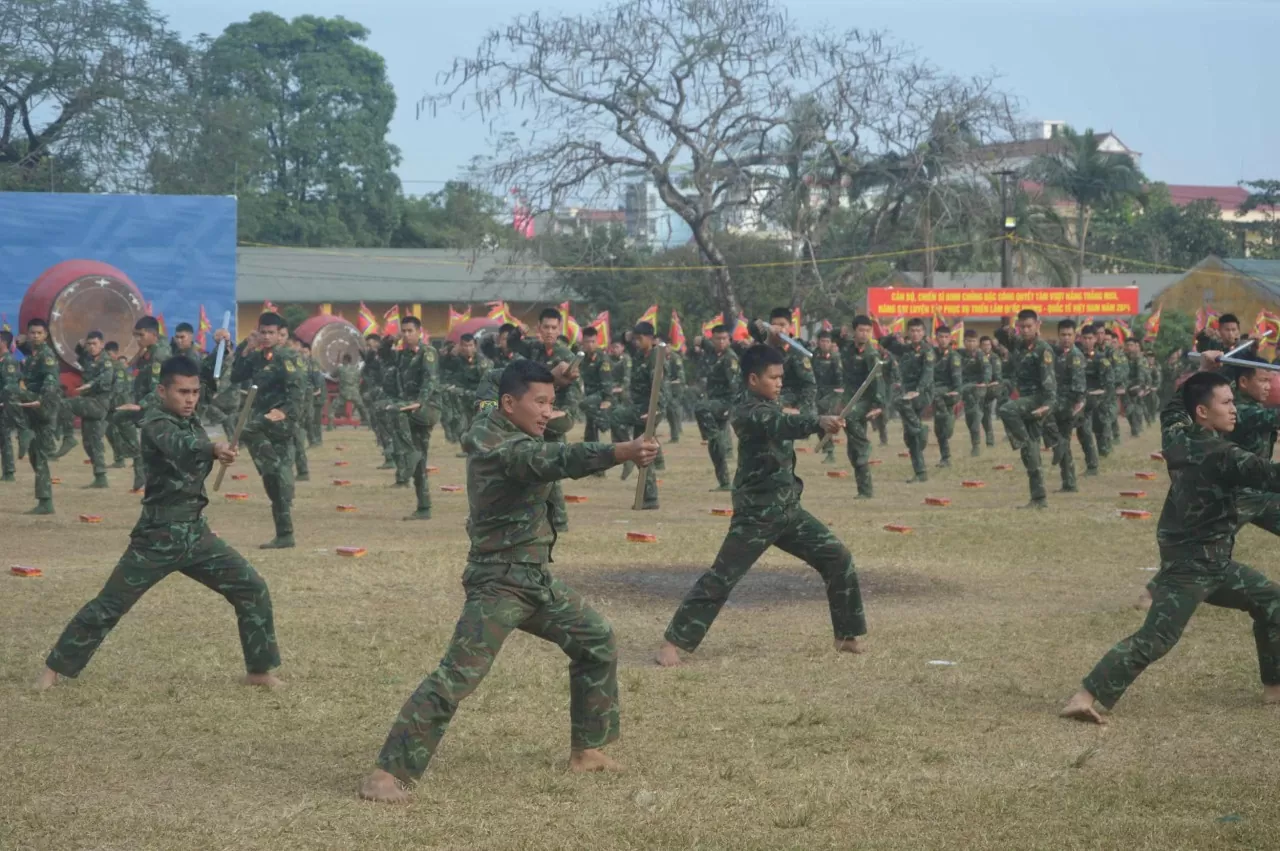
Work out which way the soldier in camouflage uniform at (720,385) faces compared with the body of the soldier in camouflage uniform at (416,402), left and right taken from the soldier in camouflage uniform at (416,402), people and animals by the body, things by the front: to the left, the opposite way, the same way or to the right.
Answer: the same way

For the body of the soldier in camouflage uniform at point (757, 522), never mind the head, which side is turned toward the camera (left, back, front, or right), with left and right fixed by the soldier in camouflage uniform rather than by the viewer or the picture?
right

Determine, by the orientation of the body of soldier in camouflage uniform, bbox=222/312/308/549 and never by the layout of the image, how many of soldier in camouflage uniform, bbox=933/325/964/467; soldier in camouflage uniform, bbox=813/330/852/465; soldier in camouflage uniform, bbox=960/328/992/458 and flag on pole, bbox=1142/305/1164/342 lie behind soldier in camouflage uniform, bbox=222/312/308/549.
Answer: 4

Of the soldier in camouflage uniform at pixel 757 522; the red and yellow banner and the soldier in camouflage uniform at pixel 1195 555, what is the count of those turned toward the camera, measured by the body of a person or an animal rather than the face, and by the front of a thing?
1

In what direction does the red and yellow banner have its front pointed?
toward the camera

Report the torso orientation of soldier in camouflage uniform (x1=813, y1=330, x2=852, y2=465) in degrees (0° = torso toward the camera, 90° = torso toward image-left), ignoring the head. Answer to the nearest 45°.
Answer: approximately 45°

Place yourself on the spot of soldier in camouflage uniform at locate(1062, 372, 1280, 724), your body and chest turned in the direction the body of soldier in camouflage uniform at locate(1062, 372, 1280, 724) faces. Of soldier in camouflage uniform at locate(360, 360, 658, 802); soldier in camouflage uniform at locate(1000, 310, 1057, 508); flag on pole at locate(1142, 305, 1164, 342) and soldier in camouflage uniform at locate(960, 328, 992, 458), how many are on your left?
3

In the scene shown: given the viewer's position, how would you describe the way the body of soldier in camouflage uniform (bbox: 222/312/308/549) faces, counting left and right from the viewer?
facing the viewer and to the left of the viewer

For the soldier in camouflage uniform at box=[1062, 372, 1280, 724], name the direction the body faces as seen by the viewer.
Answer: to the viewer's right

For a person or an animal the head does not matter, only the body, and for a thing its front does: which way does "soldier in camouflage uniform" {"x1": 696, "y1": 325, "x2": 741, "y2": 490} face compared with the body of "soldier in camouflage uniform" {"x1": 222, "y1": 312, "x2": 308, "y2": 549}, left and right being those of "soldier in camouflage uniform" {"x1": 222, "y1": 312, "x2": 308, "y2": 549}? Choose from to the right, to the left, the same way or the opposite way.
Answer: the same way

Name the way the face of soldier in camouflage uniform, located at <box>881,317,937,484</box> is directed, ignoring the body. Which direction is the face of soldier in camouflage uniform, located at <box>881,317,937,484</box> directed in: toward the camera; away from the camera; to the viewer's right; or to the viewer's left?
toward the camera

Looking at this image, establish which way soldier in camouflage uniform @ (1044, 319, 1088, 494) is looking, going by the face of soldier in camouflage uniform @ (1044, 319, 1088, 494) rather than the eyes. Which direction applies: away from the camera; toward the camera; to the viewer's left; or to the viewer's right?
toward the camera

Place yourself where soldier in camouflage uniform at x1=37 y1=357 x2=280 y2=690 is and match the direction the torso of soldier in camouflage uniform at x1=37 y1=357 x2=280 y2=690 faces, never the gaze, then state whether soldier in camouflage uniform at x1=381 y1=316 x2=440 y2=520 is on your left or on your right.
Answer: on your left

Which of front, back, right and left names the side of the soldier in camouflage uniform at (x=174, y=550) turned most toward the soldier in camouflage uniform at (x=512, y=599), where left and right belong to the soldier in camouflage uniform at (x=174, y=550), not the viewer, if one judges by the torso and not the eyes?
front

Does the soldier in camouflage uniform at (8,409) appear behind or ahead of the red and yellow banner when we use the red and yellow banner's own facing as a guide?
ahead
